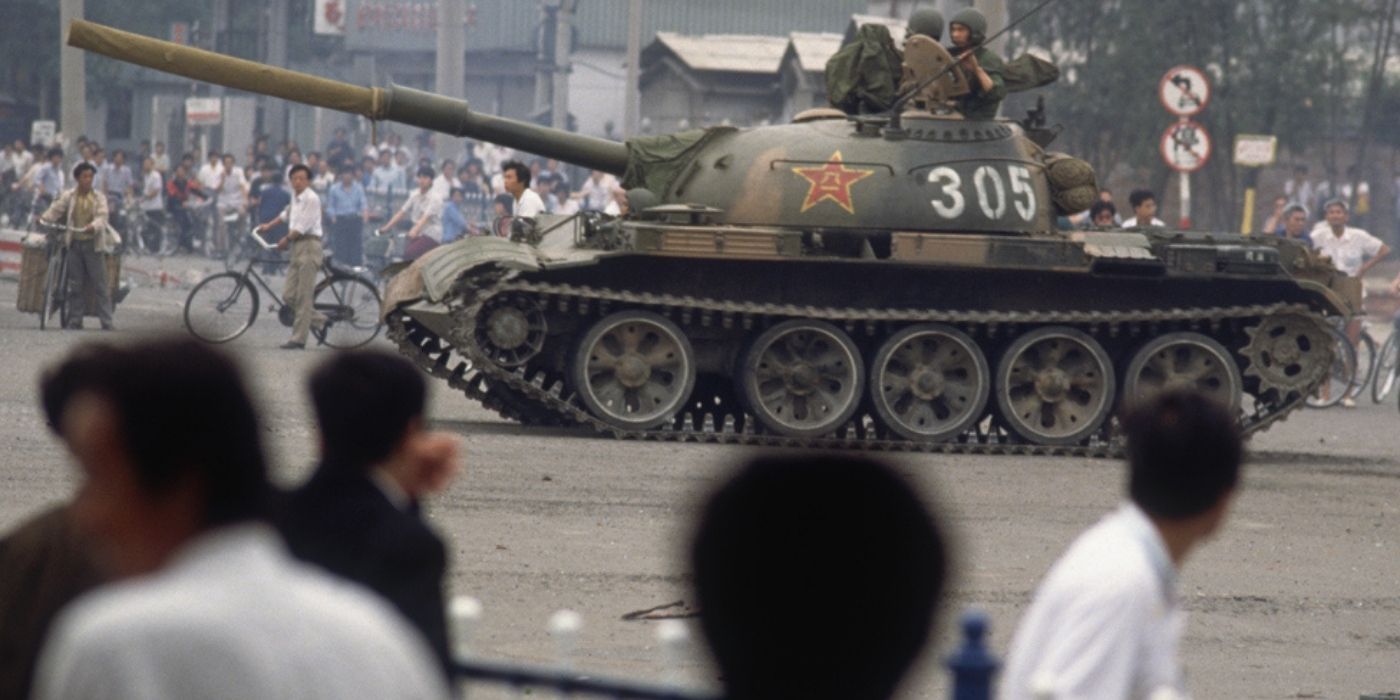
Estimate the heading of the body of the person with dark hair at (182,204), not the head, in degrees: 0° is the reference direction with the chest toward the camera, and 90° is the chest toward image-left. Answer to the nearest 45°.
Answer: approximately 0°

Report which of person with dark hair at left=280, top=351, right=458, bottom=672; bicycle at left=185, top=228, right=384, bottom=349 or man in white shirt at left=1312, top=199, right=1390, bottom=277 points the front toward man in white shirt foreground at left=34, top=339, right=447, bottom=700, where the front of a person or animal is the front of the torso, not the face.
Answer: the man in white shirt

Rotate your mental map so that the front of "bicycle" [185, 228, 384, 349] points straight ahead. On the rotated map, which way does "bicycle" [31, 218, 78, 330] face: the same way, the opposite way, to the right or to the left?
to the left

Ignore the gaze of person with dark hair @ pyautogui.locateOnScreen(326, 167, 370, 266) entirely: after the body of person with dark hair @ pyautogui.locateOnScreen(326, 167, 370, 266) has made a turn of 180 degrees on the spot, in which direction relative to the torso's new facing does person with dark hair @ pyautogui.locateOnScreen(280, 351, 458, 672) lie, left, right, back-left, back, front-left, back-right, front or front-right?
back

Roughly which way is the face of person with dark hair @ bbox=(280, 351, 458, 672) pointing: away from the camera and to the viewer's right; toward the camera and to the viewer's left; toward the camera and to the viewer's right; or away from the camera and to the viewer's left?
away from the camera and to the viewer's right

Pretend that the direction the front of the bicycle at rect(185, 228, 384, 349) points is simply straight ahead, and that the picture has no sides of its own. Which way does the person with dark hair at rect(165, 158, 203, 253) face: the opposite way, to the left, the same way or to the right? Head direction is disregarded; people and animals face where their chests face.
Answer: to the left

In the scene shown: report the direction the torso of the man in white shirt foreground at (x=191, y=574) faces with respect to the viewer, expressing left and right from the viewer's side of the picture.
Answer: facing away from the viewer and to the left of the viewer

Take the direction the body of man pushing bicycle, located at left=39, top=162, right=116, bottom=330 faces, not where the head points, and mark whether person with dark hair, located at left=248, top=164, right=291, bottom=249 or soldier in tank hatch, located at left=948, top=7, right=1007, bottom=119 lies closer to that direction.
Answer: the soldier in tank hatch

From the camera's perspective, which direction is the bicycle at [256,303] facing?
to the viewer's left

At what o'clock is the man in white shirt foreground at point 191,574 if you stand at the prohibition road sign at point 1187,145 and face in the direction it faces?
The man in white shirt foreground is roughly at 12 o'clock from the prohibition road sign.
